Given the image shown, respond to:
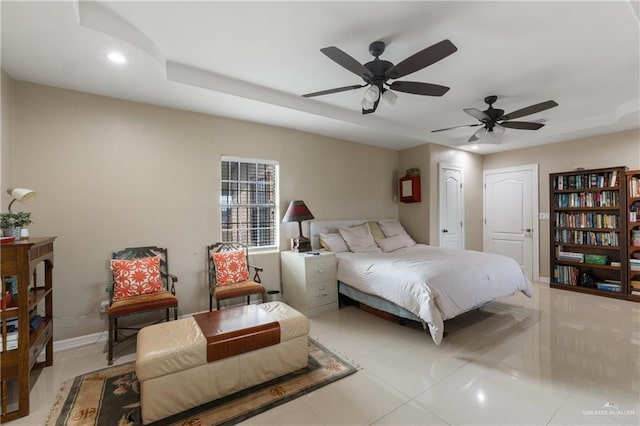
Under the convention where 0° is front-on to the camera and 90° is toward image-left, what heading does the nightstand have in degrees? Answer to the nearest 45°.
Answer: approximately 315°

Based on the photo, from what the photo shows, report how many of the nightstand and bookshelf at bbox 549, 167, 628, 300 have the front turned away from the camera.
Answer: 0

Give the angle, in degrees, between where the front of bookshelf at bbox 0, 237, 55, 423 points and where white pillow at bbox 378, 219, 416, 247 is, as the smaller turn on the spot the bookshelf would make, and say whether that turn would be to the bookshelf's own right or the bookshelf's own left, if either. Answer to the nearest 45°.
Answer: approximately 45° to the bookshelf's own left

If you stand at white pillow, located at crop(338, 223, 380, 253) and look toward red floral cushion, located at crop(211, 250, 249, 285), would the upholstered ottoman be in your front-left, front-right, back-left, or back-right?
front-left

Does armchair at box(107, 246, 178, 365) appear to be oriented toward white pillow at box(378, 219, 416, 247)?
no

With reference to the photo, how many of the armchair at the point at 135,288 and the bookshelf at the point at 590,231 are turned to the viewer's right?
0

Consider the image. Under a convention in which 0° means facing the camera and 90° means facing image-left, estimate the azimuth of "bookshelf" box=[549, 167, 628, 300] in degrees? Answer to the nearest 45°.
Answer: approximately 45°

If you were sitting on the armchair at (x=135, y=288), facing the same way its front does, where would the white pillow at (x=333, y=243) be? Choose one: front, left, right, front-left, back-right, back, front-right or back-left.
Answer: left

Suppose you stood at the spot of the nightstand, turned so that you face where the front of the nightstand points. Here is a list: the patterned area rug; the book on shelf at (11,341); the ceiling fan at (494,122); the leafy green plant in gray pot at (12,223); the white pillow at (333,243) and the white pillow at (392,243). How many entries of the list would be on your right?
3

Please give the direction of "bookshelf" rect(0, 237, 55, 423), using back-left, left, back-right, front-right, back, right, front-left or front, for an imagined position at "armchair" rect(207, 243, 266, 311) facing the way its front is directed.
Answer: right

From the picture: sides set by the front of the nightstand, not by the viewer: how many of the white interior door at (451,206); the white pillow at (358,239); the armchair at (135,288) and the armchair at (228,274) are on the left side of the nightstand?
2

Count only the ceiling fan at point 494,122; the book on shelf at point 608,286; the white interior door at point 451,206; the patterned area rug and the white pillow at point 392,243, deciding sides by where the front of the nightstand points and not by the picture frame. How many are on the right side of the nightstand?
1

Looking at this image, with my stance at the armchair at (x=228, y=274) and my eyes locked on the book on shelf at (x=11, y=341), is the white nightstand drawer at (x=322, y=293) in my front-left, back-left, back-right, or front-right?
back-left

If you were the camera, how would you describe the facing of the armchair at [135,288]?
facing the viewer

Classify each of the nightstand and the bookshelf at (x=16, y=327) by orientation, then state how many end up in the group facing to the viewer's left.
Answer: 0

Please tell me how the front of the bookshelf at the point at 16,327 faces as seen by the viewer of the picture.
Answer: facing the viewer and to the right of the viewer

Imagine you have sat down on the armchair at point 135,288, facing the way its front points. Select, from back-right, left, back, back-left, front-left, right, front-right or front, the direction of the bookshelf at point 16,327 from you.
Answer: front-right

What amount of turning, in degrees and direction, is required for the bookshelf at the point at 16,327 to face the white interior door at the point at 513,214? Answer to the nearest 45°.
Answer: approximately 45° to its left

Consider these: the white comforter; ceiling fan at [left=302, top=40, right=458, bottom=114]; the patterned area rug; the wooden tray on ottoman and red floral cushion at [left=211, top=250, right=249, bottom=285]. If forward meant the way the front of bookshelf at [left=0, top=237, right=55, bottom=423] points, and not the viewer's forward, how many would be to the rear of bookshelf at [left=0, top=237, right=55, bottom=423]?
0

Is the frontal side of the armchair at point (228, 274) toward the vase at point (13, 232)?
no

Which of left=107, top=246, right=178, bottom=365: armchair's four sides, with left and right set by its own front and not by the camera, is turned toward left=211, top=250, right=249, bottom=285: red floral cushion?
left

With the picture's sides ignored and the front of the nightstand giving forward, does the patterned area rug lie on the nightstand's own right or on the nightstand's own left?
on the nightstand's own right
